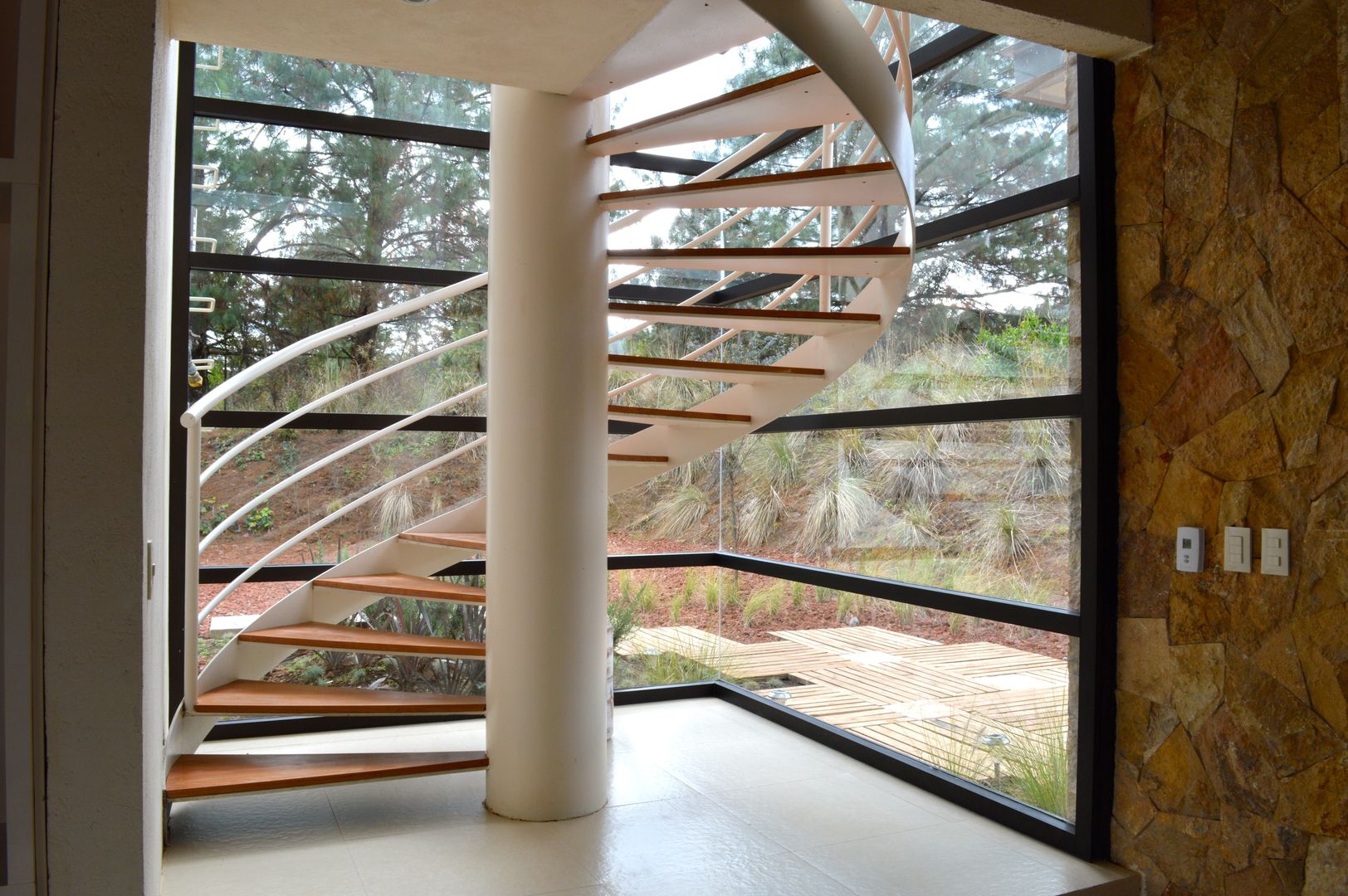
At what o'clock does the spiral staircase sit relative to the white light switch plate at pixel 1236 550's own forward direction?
The spiral staircase is roughly at 3 o'clock from the white light switch plate.

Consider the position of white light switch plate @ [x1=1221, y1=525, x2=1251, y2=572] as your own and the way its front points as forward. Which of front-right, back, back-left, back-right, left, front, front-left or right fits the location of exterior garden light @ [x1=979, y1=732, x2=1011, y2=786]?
back-right

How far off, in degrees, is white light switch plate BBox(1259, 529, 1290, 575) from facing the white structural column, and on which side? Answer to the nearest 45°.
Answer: approximately 90° to its right

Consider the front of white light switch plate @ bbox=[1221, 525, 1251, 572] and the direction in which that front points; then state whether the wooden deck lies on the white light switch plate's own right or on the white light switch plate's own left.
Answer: on the white light switch plate's own right

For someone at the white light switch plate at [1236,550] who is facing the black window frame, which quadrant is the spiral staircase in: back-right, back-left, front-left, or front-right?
front-left

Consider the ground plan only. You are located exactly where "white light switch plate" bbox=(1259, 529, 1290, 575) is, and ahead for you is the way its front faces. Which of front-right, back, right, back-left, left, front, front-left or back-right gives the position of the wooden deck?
back-right

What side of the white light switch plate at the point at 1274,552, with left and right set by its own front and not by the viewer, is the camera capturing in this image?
front

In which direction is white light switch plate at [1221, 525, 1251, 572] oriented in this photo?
toward the camera

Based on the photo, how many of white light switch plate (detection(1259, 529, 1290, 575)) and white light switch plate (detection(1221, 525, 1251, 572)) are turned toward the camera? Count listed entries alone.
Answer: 2

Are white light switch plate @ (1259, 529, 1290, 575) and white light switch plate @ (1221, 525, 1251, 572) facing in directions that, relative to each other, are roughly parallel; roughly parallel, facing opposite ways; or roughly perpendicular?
roughly parallel

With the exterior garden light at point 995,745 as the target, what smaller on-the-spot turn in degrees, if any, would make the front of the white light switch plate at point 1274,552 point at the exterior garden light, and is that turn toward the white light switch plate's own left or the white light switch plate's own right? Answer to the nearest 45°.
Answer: approximately 135° to the white light switch plate's own right

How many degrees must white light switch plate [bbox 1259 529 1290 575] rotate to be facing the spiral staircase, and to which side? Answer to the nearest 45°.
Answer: approximately 90° to its right
